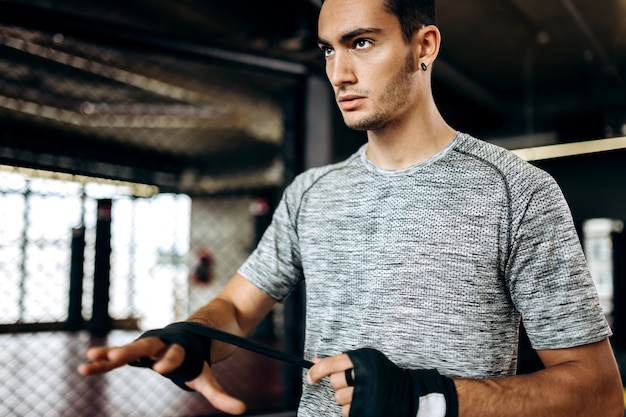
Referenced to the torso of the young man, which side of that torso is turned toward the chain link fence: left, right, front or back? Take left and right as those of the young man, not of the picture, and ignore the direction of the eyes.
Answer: right

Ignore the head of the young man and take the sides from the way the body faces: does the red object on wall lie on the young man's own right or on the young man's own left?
on the young man's own right

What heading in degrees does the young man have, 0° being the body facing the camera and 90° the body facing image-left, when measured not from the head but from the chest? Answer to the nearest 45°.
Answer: approximately 45°
